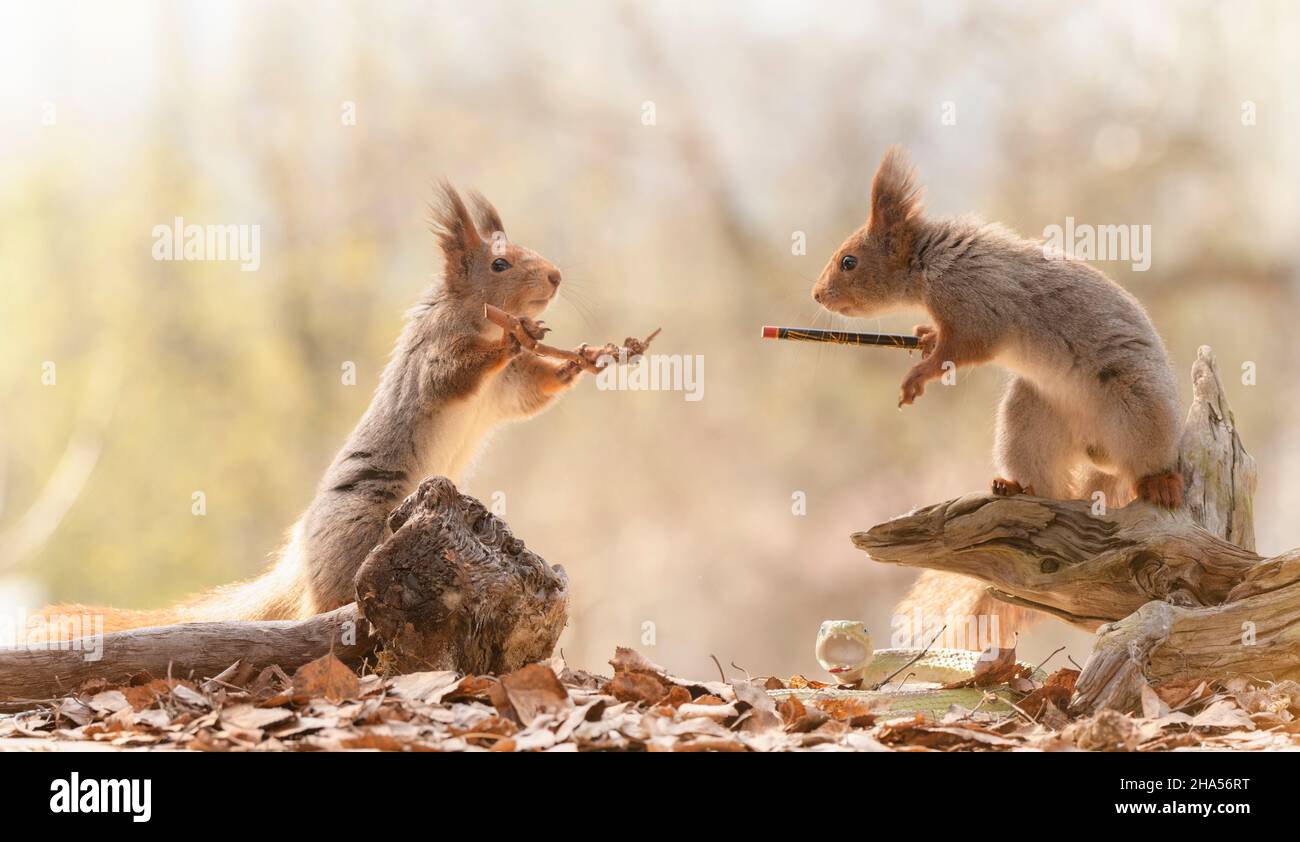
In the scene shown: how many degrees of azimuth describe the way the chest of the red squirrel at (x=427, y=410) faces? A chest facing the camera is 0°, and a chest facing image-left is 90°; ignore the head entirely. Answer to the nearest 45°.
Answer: approximately 270°

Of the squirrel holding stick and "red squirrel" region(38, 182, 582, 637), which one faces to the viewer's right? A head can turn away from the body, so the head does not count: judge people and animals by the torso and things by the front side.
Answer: the red squirrel

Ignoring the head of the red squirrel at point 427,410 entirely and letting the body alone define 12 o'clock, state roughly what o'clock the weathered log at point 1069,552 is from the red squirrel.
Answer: The weathered log is roughly at 1 o'clock from the red squirrel.

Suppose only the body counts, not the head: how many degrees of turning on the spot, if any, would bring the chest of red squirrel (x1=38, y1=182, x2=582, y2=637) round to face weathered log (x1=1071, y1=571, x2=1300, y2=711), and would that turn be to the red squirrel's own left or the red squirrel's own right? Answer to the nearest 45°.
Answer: approximately 45° to the red squirrel's own right
